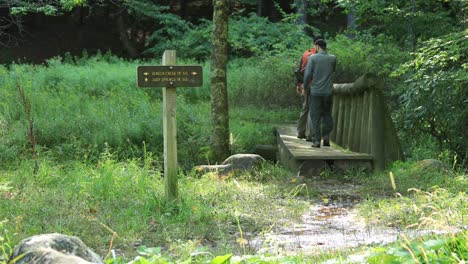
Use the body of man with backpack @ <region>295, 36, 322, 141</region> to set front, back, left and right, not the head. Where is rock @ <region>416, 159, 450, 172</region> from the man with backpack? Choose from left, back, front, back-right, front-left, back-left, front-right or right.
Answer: back-right

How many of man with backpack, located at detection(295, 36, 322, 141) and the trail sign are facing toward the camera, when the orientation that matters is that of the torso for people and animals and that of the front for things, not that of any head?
1

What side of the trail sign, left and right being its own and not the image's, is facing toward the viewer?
front

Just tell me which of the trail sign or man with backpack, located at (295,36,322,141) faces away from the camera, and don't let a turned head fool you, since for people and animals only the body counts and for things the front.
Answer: the man with backpack

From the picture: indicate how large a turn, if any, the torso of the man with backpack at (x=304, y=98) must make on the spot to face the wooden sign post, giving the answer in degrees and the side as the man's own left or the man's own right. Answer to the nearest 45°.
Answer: approximately 180°

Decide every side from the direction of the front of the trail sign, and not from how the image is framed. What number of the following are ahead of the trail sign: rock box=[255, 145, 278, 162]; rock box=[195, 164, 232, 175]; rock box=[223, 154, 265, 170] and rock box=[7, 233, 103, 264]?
1

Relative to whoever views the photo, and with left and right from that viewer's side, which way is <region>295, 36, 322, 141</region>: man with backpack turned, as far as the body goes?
facing away from the viewer

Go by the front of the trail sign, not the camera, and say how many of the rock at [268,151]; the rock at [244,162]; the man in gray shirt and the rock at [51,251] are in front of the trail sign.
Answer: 1

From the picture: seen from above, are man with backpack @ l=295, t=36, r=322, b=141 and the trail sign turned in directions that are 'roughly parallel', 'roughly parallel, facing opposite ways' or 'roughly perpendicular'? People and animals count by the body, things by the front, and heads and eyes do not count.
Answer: roughly parallel, facing opposite ways

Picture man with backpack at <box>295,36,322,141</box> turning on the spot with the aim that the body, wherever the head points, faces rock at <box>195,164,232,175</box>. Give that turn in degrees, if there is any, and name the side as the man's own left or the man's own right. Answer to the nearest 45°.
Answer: approximately 135° to the man's own left

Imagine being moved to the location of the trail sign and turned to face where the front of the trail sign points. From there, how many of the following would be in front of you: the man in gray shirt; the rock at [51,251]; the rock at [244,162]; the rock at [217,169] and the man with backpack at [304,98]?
1

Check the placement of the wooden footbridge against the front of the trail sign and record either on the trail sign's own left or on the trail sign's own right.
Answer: on the trail sign's own left
